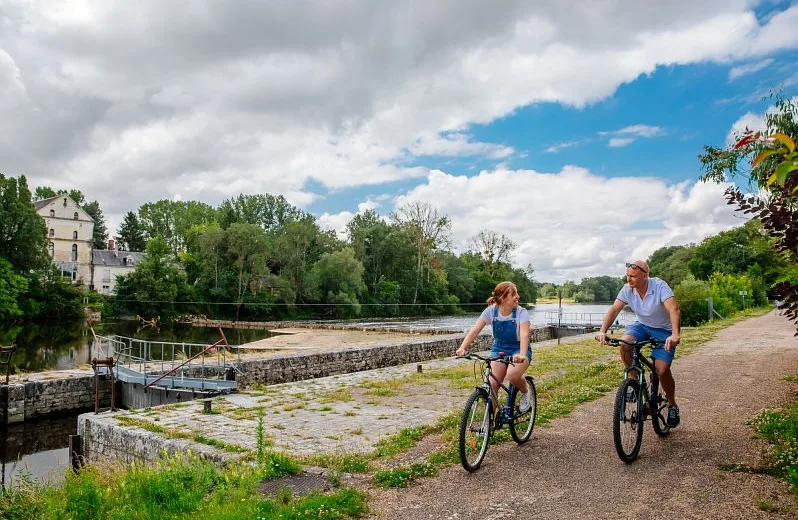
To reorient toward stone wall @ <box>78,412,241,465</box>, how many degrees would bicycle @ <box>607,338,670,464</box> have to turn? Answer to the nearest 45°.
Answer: approximately 45° to its right

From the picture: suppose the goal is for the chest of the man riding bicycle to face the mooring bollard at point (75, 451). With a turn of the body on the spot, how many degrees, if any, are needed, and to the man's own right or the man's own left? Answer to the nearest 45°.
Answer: approximately 45° to the man's own right

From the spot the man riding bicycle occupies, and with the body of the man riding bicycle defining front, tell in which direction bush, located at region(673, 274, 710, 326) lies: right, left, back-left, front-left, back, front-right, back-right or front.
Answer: back-right

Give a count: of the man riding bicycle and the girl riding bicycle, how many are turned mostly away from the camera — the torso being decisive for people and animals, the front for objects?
0

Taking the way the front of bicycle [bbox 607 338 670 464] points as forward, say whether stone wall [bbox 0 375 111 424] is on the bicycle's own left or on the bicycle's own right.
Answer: on the bicycle's own right

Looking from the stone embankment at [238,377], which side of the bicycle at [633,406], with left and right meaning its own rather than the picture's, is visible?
right

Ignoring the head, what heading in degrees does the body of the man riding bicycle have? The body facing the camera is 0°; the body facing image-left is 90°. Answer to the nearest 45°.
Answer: approximately 45°

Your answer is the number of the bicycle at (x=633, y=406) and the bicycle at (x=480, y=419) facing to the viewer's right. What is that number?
0

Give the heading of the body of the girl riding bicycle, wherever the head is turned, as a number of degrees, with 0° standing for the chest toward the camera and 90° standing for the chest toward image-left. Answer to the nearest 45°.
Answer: approximately 45°

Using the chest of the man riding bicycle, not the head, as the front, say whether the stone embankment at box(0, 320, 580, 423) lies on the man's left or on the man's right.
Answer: on the man's right

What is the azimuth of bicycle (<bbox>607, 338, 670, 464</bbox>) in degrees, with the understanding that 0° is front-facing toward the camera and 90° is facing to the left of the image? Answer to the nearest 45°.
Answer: approximately 45°
